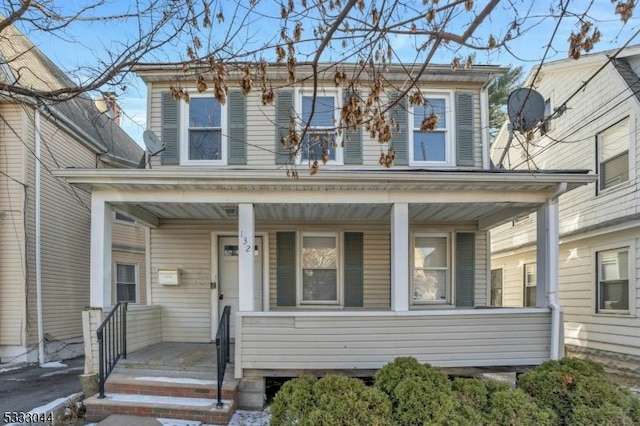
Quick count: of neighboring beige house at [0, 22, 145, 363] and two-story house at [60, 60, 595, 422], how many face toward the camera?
2

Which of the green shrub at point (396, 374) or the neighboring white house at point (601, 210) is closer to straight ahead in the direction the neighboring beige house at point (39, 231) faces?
the green shrub

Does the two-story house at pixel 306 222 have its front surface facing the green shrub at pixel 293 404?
yes

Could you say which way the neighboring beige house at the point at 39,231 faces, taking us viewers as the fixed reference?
facing the viewer

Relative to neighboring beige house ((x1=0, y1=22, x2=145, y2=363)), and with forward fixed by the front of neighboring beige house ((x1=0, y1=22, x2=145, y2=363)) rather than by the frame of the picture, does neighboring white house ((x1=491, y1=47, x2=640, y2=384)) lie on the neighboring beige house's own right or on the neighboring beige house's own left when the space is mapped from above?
on the neighboring beige house's own left

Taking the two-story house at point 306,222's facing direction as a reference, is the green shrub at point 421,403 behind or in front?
in front

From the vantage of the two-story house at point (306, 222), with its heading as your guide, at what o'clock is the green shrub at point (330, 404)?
The green shrub is roughly at 12 o'clock from the two-story house.

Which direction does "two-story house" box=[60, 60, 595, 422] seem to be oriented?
toward the camera
